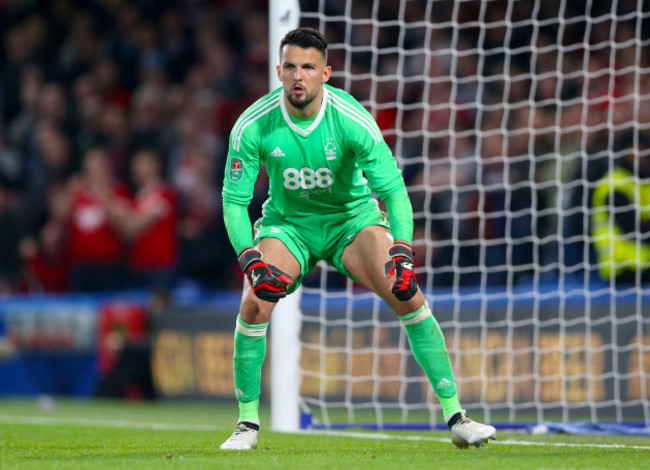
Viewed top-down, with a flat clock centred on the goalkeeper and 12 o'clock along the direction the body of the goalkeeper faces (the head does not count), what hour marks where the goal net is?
The goal net is roughly at 7 o'clock from the goalkeeper.

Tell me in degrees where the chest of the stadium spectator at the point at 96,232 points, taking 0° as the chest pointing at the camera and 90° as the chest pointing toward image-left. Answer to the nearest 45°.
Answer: approximately 0°

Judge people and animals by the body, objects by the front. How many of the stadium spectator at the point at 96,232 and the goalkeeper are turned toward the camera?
2

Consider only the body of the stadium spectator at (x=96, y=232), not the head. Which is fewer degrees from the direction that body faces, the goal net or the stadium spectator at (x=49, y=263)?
the goal net

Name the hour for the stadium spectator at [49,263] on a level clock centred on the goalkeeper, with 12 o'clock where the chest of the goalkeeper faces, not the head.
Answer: The stadium spectator is roughly at 5 o'clock from the goalkeeper.

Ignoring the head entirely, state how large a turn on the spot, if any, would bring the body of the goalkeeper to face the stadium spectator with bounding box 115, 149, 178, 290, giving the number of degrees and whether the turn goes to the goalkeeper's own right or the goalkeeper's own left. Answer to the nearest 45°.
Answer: approximately 180°

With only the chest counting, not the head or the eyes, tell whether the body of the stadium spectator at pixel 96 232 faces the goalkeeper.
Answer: yes
